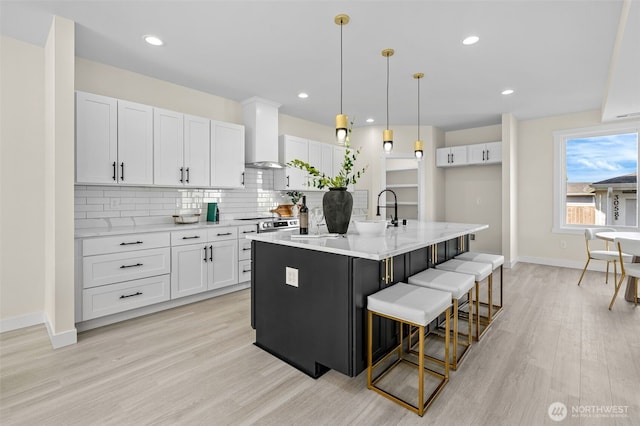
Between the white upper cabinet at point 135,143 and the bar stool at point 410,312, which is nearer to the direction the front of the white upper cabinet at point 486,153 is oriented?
the bar stool

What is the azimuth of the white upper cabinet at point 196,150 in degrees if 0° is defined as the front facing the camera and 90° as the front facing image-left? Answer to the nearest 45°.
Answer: approximately 315°

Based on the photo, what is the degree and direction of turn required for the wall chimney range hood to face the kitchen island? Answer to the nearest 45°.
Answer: approximately 45° to its right

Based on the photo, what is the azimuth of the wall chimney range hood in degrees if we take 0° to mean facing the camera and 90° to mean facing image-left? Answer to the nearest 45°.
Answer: approximately 315°

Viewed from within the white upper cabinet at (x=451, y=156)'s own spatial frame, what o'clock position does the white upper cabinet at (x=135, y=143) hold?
the white upper cabinet at (x=135, y=143) is roughly at 1 o'clock from the white upper cabinet at (x=451, y=156).

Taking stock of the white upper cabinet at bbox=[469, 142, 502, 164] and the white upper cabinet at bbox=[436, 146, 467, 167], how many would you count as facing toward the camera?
2

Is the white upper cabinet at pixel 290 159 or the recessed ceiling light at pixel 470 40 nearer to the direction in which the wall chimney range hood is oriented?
the recessed ceiling light

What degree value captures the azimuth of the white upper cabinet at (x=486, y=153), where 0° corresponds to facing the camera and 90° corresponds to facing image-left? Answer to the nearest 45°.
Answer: approximately 0°

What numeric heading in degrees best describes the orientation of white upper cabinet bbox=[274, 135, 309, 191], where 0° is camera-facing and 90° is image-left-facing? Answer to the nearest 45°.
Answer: approximately 315°

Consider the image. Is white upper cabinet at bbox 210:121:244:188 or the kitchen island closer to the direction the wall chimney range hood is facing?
the kitchen island

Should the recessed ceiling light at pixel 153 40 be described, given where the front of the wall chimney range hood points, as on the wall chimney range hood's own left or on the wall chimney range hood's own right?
on the wall chimney range hood's own right

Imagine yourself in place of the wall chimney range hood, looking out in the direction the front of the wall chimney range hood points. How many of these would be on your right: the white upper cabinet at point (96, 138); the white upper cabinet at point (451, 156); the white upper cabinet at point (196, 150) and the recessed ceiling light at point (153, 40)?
3
